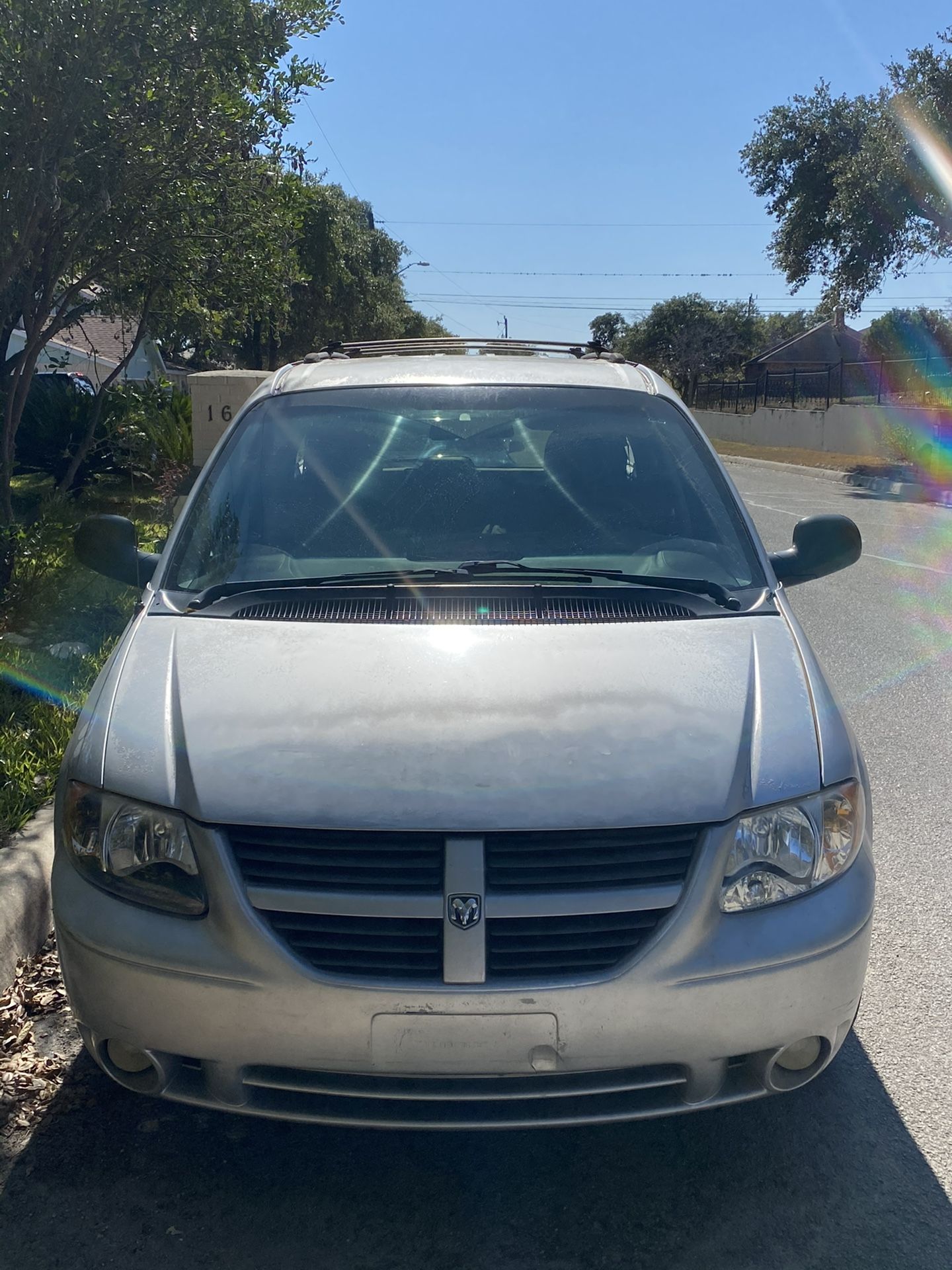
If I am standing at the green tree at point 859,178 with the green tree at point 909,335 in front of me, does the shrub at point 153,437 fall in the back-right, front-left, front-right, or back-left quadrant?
back-left

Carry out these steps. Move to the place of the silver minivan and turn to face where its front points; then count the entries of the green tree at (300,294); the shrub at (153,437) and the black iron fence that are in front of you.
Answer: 0

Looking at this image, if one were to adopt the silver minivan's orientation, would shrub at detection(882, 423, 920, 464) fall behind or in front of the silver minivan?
behind

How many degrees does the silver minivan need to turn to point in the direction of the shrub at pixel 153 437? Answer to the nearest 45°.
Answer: approximately 180°

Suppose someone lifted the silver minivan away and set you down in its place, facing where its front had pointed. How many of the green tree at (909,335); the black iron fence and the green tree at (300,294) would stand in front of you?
0

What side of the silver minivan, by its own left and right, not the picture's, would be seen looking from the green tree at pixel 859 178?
back

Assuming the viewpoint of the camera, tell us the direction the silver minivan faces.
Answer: facing the viewer

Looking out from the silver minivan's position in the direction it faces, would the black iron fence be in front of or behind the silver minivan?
behind

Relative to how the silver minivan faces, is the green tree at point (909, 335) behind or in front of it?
behind

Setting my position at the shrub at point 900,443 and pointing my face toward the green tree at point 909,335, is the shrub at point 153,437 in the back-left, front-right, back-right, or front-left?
back-left

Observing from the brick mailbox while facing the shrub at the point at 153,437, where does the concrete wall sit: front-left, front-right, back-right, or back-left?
back-right

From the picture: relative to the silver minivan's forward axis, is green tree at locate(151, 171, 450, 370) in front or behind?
behind

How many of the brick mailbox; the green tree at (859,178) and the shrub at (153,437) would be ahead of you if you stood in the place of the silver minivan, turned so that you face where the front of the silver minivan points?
0

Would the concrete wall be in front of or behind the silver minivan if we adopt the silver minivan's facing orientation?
behind
